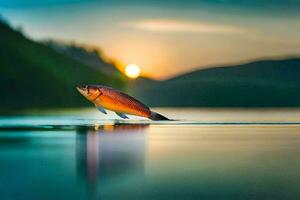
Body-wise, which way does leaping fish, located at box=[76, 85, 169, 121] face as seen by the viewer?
to the viewer's left
